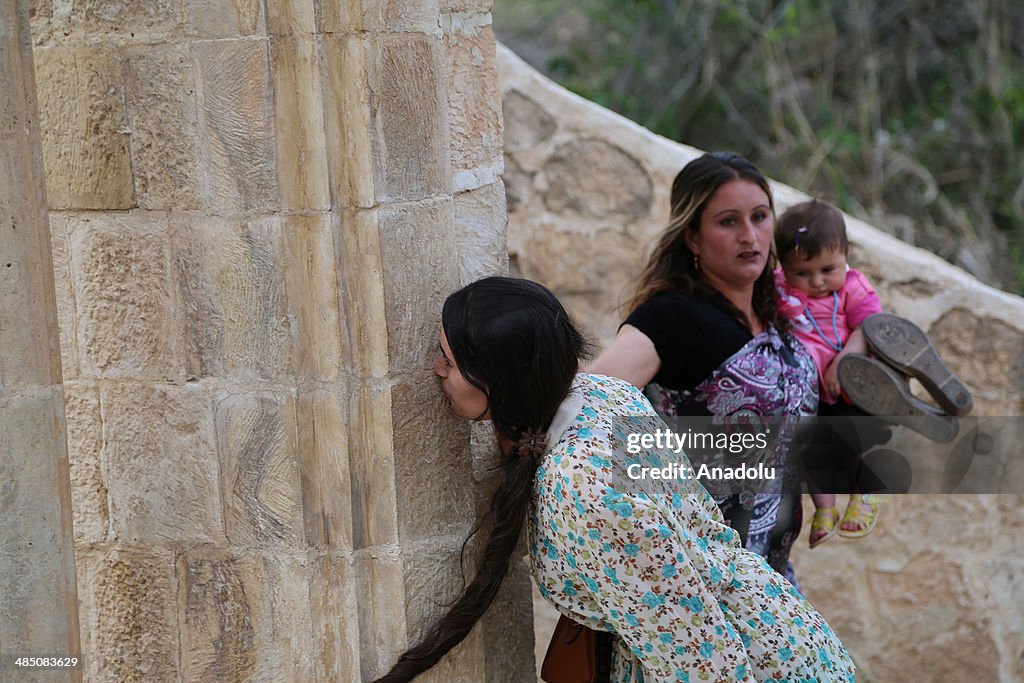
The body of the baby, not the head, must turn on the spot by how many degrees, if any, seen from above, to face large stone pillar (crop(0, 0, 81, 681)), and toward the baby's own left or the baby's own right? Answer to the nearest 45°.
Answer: approximately 45° to the baby's own right

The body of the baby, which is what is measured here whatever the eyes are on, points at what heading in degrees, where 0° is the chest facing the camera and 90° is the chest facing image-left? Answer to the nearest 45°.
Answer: approximately 0°

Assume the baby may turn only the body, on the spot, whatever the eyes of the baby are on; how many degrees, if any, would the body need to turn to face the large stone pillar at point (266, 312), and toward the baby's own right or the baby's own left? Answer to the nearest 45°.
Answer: approximately 45° to the baby's own right
